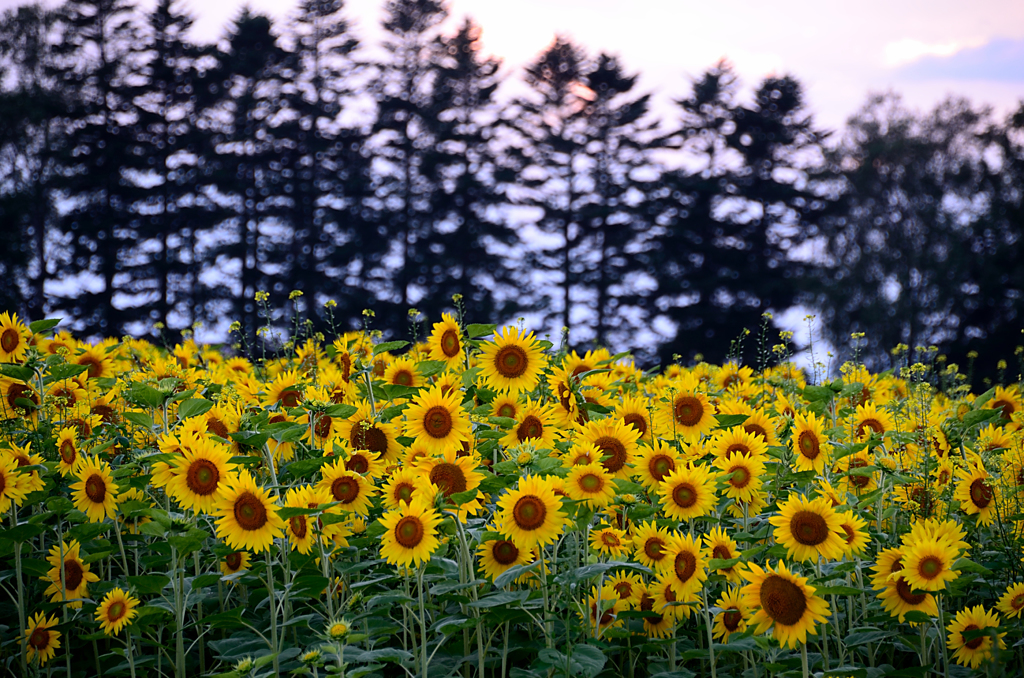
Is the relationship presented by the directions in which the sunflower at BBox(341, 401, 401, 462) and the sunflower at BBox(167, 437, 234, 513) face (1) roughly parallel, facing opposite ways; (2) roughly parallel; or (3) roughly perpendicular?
roughly parallel

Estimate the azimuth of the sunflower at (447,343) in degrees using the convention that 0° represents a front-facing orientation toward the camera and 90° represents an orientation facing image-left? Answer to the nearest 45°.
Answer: approximately 315°

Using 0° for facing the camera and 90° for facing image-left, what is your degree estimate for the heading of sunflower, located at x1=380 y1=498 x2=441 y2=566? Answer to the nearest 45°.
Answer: approximately 0°

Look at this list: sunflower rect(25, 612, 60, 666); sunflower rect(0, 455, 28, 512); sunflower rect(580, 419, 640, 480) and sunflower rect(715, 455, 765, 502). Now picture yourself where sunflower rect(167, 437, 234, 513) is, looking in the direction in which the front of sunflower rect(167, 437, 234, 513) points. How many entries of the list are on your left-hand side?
2

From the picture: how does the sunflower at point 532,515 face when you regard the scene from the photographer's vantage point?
facing the viewer

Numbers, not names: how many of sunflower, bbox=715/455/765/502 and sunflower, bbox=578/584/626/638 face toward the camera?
2

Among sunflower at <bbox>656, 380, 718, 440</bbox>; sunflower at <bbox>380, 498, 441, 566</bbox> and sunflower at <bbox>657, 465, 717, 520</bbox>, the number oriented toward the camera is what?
3

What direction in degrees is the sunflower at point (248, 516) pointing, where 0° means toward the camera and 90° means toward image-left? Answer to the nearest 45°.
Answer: approximately 0°

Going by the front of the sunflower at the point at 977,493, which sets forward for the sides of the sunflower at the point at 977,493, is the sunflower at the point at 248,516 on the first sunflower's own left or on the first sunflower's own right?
on the first sunflower's own right

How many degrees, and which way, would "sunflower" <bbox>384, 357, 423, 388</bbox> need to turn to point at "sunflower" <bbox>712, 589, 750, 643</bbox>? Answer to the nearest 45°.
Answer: approximately 45° to its left

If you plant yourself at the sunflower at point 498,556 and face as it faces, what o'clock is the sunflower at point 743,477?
the sunflower at point 743,477 is roughly at 7 o'clock from the sunflower at point 498,556.

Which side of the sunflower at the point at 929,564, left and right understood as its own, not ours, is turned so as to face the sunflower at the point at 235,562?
right

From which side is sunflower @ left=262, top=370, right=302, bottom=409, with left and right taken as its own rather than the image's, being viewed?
front
